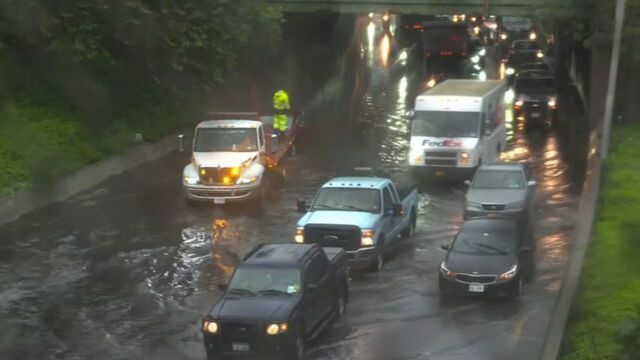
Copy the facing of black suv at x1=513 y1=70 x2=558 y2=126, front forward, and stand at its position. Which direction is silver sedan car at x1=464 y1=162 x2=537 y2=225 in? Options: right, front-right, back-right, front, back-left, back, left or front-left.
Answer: front

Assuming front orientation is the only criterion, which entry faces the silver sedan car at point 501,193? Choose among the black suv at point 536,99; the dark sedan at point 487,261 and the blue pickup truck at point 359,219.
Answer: the black suv

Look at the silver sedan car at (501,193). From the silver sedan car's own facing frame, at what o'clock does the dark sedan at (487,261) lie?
The dark sedan is roughly at 12 o'clock from the silver sedan car.

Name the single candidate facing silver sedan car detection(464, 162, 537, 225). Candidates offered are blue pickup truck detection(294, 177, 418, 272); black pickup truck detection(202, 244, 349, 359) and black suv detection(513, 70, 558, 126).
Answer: black suv detection(513, 70, 558, 126)

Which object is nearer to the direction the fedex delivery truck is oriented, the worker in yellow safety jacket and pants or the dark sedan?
the dark sedan

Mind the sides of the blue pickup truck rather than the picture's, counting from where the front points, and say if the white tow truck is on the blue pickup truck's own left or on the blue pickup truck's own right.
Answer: on the blue pickup truck's own right

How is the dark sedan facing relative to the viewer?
toward the camera

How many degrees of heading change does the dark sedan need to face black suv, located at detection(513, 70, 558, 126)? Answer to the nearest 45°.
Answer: approximately 180°

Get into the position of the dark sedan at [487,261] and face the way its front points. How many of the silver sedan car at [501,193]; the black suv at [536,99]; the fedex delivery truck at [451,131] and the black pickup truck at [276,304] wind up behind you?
3

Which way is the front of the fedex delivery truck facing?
toward the camera

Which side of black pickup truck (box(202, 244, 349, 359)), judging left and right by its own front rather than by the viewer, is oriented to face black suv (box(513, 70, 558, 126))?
back

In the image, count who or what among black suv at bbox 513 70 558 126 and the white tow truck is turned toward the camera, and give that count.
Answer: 2
